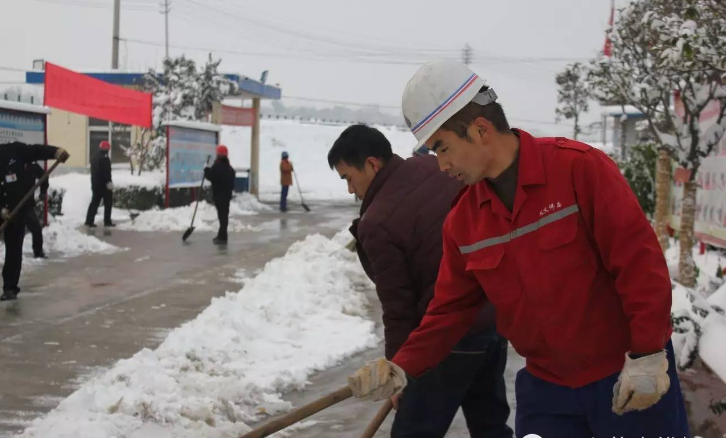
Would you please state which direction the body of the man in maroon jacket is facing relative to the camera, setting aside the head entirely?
to the viewer's left

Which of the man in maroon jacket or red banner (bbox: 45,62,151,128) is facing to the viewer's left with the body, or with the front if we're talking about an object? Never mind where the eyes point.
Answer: the man in maroon jacket

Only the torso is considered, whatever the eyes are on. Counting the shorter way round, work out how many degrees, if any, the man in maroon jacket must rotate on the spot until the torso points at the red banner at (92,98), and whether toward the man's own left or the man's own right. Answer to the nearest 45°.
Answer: approximately 45° to the man's own right

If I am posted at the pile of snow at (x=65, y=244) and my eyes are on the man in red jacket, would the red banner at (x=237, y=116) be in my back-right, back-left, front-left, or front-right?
back-left

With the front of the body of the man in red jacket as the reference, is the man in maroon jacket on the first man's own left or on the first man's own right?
on the first man's own right

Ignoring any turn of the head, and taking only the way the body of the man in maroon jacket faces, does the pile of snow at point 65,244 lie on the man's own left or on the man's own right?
on the man's own right

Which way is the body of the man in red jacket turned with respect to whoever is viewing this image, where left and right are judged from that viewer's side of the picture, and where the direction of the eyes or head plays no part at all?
facing the viewer and to the left of the viewer

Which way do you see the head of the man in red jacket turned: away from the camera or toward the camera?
toward the camera

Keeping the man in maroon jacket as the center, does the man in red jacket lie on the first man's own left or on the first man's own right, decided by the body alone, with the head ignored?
on the first man's own left

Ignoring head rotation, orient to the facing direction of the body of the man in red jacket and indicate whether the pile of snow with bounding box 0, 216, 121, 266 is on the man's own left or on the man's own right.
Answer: on the man's own right

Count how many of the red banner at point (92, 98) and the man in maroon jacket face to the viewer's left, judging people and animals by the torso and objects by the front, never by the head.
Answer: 1

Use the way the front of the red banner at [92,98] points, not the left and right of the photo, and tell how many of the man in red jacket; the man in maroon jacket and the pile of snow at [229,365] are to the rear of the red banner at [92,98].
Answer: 0

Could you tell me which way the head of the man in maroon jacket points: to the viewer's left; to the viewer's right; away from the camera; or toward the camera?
to the viewer's left

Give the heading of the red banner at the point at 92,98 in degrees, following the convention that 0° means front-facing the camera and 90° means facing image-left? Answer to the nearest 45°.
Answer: approximately 315°
